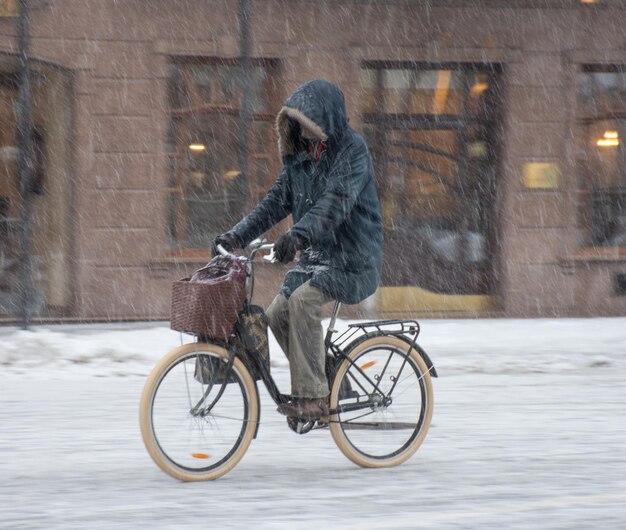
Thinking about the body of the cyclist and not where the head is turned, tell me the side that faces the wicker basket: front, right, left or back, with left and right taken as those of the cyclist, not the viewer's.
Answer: front

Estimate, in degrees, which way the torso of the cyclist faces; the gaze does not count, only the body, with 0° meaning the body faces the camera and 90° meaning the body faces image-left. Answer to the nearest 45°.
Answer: approximately 45°

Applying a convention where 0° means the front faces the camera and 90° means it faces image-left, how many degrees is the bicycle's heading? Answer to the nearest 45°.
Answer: approximately 45°

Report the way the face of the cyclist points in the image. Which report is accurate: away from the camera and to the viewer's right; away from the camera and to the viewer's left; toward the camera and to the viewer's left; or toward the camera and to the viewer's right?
toward the camera and to the viewer's left
